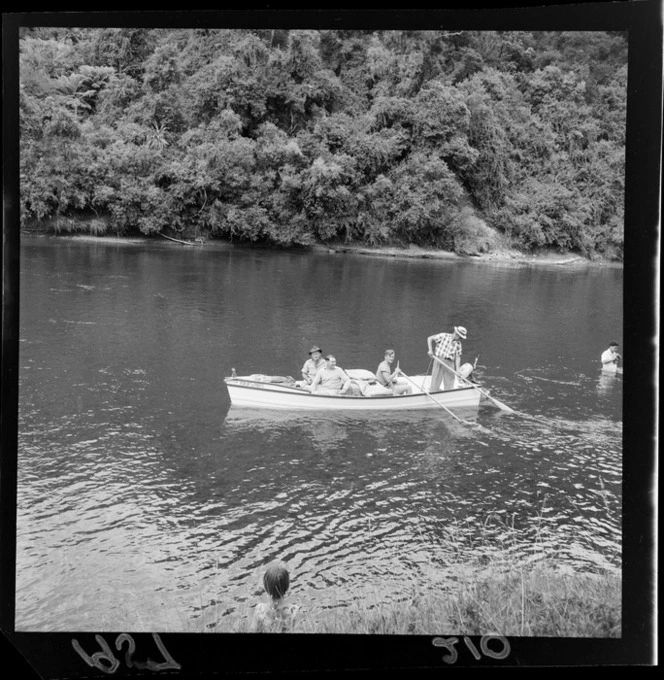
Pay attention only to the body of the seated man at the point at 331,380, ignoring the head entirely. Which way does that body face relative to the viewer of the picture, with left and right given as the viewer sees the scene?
facing the viewer

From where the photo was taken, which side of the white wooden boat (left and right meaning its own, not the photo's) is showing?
left
